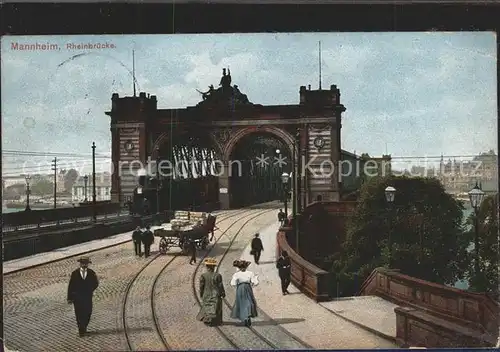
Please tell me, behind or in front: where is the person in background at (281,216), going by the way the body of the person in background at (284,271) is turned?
behind

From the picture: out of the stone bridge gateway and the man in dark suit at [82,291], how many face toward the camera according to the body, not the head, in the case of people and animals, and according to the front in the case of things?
2

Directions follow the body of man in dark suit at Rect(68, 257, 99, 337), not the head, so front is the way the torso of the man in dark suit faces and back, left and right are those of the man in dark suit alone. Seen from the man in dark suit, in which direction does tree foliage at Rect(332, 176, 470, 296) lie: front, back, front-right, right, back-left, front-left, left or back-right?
left

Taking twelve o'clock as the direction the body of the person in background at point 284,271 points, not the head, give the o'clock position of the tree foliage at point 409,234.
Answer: The tree foliage is roughly at 8 o'clock from the person in background.

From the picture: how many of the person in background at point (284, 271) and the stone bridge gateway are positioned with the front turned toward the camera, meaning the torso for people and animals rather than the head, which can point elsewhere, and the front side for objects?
2

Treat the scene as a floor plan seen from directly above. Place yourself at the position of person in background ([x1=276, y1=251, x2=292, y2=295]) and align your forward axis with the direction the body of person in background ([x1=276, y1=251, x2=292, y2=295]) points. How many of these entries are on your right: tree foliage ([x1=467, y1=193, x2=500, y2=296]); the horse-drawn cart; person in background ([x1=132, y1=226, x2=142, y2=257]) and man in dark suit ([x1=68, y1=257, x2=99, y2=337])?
3
